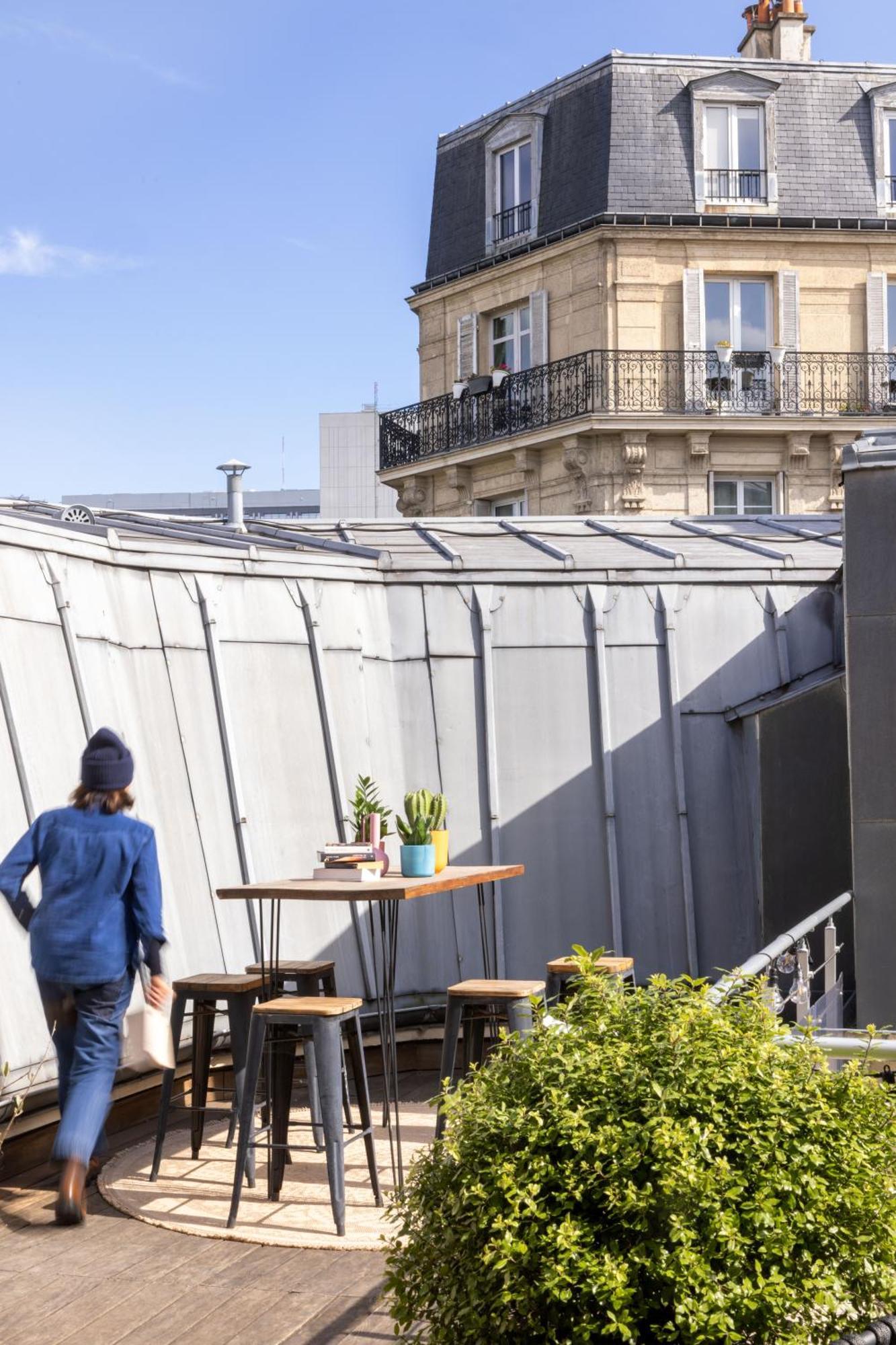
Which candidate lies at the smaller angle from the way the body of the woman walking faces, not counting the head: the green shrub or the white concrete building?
the white concrete building

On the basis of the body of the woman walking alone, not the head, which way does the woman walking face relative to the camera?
away from the camera

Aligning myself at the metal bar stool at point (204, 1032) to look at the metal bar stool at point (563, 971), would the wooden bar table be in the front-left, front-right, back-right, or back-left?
front-right

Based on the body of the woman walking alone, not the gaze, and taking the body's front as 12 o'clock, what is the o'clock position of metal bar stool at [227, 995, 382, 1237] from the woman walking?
The metal bar stool is roughly at 4 o'clock from the woman walking.

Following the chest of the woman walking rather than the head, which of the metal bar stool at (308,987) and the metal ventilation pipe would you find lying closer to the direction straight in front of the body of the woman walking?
the metal ventilation pipe

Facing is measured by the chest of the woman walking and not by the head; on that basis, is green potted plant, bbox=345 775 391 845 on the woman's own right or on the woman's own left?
on the woman's own right

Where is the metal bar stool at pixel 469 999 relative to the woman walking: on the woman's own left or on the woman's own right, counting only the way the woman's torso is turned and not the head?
on the woman's own right

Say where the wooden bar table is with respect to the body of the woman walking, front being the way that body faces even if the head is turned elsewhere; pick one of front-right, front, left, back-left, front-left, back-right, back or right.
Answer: right

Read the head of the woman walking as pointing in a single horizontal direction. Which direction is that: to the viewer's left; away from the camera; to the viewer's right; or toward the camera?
away from the camera
